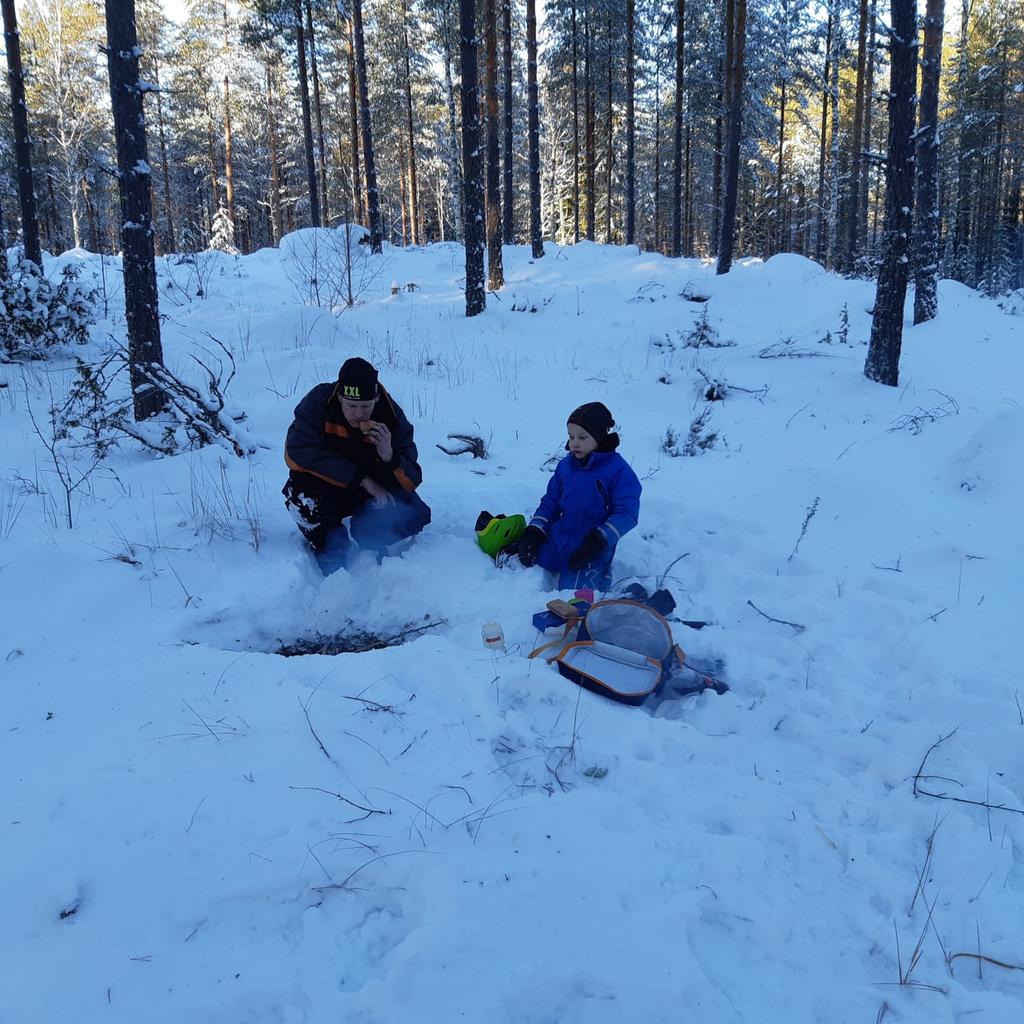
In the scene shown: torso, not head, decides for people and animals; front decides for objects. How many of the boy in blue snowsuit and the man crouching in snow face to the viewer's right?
0

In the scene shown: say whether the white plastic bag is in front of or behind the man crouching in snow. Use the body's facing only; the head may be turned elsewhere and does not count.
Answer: in front

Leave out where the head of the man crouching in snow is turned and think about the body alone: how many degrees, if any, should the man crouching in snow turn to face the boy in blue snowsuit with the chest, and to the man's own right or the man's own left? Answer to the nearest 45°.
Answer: approximately 90° to the man's own left

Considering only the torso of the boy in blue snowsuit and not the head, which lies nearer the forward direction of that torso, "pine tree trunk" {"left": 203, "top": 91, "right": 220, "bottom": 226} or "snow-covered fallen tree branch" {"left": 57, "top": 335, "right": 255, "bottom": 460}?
the snow-covered fallen tree branch

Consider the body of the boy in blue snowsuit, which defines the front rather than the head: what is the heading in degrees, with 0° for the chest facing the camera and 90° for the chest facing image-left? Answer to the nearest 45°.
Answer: approximately 45°

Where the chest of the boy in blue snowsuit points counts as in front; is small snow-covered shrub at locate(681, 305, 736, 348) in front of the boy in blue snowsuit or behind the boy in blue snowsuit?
behind

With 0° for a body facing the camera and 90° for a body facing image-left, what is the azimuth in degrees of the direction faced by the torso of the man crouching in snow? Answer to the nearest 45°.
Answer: approximately 0°

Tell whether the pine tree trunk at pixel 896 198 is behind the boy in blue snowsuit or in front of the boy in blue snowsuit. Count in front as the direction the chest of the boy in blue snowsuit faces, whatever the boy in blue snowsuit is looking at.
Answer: behind

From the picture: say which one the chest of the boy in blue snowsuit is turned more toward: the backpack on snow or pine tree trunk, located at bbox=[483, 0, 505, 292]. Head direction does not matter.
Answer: the backpack on snow

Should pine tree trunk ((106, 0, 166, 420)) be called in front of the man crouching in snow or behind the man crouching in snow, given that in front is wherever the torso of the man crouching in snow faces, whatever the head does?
behind

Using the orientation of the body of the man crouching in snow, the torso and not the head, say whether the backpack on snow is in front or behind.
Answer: in front

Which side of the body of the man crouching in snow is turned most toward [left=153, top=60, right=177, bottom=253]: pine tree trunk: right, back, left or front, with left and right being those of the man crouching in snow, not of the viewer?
back
